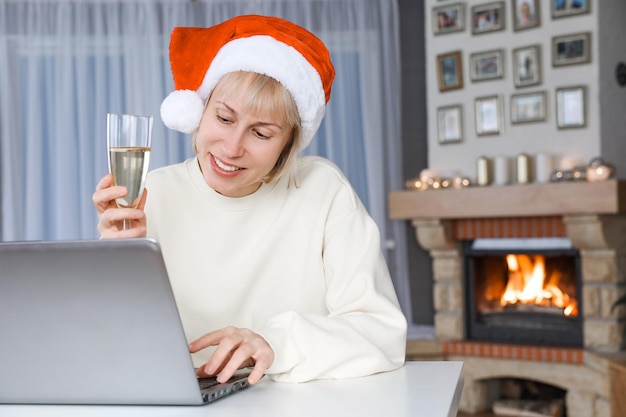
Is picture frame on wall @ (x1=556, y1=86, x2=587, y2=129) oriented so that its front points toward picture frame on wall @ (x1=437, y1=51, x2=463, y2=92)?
no

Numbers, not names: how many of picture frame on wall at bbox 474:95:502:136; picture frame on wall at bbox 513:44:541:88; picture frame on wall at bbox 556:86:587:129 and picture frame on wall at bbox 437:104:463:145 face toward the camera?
4

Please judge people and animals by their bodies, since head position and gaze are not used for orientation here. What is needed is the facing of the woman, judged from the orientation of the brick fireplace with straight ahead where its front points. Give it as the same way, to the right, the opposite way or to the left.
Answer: the same way

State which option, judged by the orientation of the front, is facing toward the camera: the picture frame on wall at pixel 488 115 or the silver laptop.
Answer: the picture frame on wall

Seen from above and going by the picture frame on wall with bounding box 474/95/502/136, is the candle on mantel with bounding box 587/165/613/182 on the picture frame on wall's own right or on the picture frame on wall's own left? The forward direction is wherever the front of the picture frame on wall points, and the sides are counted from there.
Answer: on the picture frame on wall's own left

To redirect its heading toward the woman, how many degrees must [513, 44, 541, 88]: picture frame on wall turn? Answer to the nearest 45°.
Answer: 0° — it already faces them

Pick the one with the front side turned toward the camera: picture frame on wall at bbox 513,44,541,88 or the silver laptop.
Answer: the picture frame on wall

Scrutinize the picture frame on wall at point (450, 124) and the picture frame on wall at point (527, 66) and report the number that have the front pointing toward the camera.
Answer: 2

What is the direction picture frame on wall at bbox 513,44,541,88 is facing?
toward the camera

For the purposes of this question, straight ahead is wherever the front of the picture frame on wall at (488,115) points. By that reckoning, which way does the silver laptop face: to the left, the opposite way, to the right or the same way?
the opposite way

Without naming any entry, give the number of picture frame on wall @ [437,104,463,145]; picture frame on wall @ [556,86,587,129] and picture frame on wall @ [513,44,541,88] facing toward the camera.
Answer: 3

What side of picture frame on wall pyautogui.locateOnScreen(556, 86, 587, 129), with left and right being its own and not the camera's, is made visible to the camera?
front

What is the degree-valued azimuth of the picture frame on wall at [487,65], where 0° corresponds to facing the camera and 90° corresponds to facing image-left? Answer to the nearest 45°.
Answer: approximately 45°

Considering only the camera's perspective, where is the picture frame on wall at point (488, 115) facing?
facing the viewer

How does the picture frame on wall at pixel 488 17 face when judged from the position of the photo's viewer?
facing the viewer and to the left of the viewer
